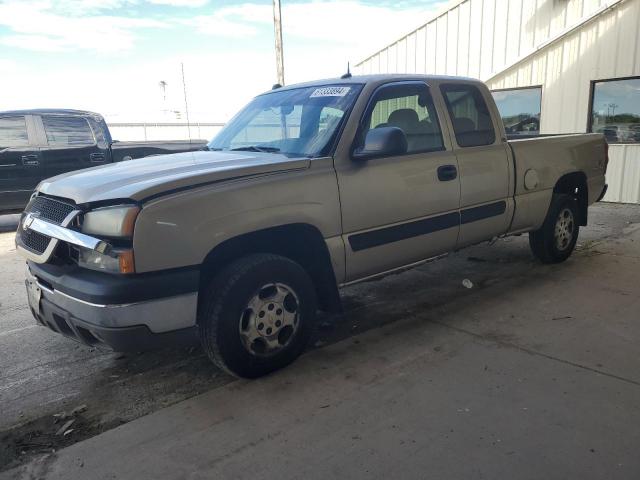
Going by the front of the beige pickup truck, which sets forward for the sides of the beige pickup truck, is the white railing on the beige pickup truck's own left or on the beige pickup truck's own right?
on the beige pickup truck's own right

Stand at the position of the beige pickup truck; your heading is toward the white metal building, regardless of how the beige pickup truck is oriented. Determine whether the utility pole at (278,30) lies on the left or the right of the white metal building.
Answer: left

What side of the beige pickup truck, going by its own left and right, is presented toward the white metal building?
back

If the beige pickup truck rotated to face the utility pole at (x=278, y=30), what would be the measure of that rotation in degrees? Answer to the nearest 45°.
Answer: approximately 135° to its right

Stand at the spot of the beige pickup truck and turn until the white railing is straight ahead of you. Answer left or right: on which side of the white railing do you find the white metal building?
right

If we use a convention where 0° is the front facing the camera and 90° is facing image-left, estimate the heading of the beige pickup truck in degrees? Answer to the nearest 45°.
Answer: approximately 45°
